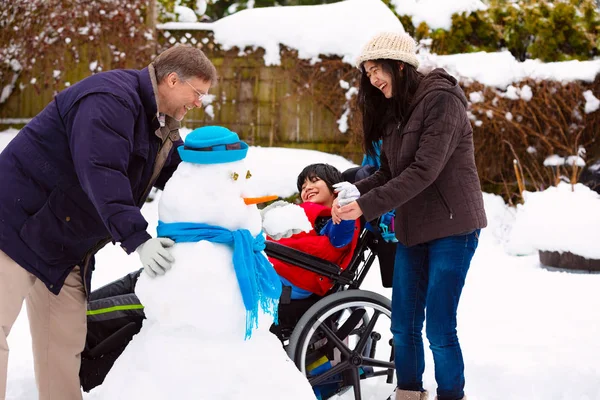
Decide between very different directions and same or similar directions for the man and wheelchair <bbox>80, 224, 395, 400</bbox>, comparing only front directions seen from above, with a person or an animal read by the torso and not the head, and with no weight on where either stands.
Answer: very different directions

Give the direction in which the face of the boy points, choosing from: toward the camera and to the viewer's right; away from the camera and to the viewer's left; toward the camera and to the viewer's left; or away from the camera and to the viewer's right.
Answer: toward the camera and to the viewer's left

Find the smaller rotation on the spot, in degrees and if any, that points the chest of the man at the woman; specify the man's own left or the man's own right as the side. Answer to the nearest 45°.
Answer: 0° — they already face them

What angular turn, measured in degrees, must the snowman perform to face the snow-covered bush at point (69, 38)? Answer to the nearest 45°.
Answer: approximately 135° to its left

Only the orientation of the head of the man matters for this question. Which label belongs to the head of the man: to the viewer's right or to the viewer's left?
to the viewer's right

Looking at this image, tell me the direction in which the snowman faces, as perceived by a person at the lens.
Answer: facing the viewer and to the right of the viewer

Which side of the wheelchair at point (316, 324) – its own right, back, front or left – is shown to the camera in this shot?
left

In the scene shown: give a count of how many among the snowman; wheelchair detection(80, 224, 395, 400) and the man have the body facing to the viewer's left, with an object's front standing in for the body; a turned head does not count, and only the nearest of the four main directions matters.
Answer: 1

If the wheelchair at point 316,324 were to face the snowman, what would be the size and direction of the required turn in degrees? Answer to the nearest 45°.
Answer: approximately 45° to its left

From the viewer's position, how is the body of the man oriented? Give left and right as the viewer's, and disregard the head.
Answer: facing to the right of the viewer

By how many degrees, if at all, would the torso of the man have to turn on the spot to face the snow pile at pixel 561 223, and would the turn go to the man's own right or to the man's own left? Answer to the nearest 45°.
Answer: approximately 45° to the man's own left

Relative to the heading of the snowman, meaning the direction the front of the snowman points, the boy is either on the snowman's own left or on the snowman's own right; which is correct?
on the snowman's own left

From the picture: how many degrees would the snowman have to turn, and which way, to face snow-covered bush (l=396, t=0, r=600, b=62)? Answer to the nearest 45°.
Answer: approximately 90° to its left

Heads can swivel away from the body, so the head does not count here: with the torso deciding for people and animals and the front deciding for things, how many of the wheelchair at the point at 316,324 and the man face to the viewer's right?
1

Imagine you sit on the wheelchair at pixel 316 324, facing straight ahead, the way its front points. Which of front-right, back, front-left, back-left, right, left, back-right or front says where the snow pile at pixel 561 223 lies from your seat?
back-right
